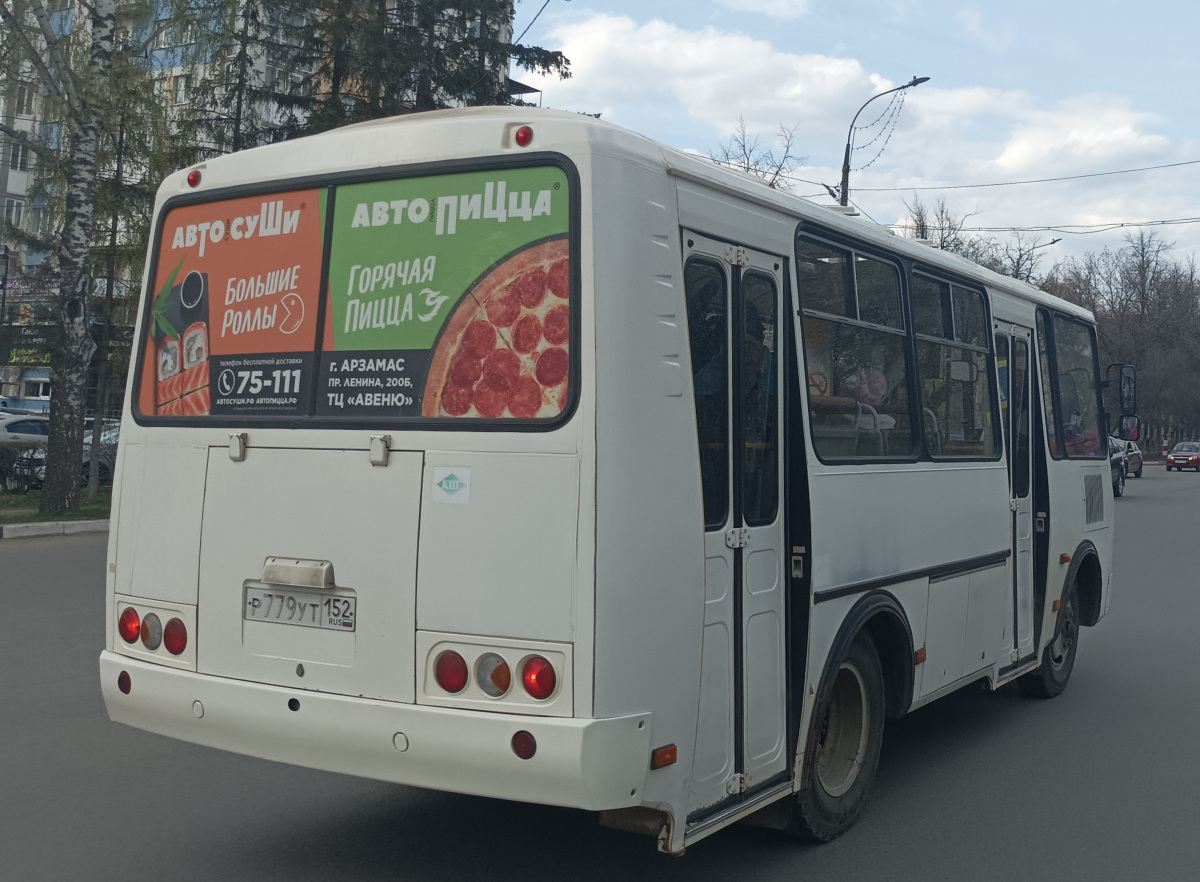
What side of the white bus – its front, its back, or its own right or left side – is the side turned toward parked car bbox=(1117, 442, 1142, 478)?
front

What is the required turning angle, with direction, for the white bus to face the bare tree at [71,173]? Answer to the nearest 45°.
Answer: approximately 90° to its left

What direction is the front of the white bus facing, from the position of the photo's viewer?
facing away from the viewer and to the right of the viewer

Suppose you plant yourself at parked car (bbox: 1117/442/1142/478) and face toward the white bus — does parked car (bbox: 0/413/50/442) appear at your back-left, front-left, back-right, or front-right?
front-right

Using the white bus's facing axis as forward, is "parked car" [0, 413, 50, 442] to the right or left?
on its left

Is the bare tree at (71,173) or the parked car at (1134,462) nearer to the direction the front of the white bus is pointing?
the parked car
